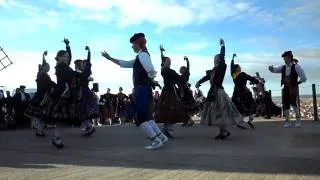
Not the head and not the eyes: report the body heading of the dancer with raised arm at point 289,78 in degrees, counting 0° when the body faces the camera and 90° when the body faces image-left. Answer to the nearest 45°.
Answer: approximately 45°

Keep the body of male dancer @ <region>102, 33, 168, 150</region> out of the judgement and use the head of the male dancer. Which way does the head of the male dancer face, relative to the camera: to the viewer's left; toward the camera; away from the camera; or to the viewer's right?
to the viewer's left

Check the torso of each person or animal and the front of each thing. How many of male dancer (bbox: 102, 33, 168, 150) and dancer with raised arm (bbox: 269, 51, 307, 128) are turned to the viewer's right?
0

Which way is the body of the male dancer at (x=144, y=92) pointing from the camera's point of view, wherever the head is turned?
to the viewer's left

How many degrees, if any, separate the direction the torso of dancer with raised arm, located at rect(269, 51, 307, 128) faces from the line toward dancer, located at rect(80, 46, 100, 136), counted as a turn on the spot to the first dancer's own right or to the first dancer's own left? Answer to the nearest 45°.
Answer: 0° — they already face them

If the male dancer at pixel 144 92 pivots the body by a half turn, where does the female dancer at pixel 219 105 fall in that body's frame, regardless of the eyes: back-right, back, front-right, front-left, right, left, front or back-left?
front-left

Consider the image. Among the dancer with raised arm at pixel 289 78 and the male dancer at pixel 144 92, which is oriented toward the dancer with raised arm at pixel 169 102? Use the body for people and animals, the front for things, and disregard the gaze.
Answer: the dancer with raised arm at pixel 289 78

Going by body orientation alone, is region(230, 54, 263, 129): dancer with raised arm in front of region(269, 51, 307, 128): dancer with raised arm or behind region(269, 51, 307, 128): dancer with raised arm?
in front

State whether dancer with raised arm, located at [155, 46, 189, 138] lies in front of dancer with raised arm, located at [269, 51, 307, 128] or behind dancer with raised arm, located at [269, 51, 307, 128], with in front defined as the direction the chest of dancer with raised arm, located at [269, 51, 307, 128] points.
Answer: in front

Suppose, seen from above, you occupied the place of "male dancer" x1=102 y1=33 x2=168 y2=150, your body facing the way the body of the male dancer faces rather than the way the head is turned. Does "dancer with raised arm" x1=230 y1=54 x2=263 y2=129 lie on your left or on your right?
on your right
